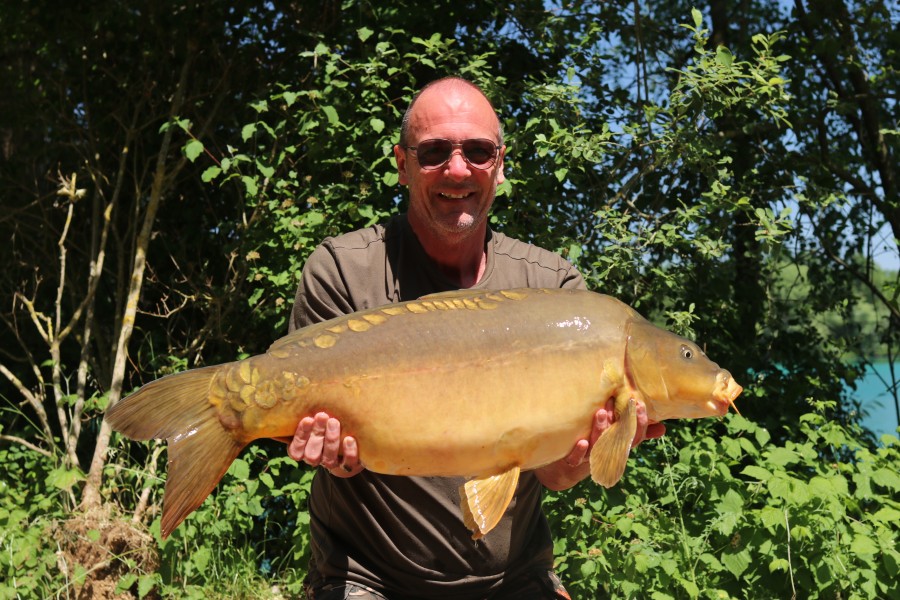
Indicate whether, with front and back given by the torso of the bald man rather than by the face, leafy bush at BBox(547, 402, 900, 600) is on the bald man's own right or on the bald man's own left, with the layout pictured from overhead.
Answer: on the bald man's own left

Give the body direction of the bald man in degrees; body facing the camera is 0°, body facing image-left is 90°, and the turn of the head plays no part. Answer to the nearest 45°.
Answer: approximately 0°
